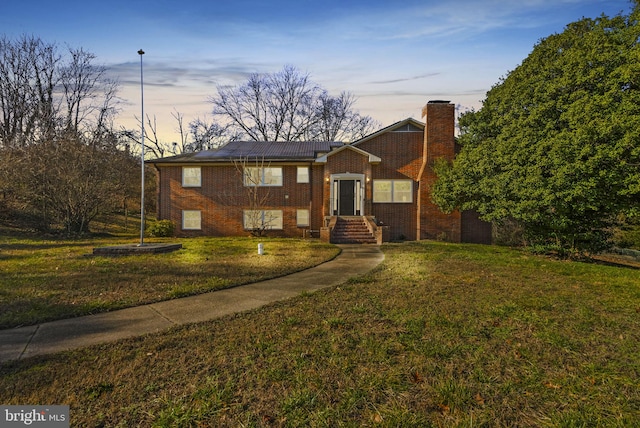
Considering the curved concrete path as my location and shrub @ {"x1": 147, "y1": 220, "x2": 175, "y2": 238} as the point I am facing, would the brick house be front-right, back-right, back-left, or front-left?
front-right

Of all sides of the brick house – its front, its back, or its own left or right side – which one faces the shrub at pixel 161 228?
right

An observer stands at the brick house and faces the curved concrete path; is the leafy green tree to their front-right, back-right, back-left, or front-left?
front-left

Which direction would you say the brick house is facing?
toward the camera

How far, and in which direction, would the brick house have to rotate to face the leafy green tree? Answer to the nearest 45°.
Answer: approximately 45° to its left

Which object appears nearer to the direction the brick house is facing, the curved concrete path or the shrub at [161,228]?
the curved concrete path

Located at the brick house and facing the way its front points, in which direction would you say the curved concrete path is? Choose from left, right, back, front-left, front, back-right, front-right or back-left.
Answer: front

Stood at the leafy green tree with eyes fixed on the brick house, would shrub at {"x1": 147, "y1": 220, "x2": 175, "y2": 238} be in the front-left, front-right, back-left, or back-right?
front-left
